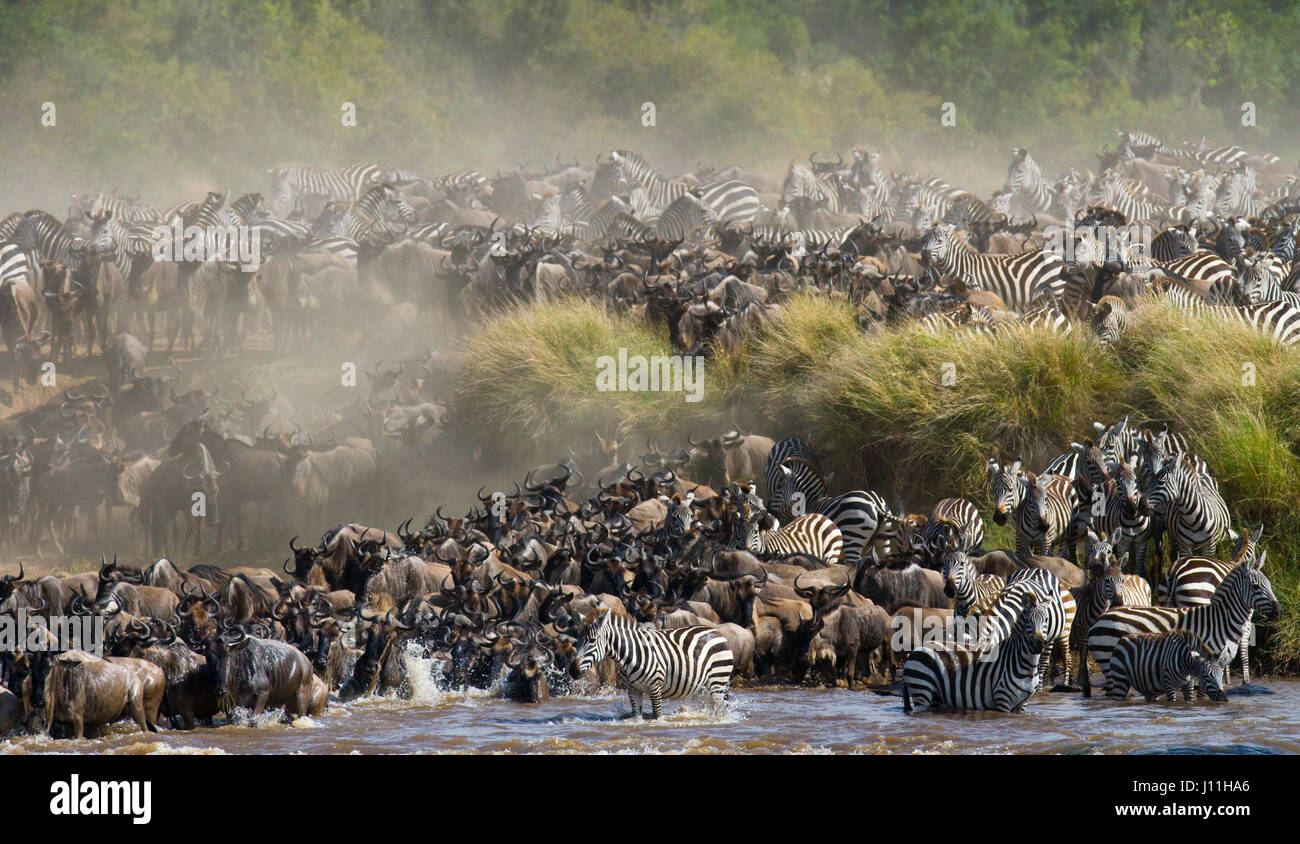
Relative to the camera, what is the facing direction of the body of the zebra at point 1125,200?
to the viewer's left

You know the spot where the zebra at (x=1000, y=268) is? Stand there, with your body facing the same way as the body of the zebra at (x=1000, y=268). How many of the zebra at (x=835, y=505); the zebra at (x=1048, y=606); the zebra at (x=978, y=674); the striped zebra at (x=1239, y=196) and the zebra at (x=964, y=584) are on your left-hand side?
4

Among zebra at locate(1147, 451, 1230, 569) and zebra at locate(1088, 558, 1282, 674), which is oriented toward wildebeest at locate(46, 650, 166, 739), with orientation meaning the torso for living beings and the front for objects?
zebra at locate(1147, 451, 1230, 569)

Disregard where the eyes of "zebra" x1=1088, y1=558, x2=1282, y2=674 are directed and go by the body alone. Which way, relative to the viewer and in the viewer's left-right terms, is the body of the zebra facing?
facing to the right of the viewer

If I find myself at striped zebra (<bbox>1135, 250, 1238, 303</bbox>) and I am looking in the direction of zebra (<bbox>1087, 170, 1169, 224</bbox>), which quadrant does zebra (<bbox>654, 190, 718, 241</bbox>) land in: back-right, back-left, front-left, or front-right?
front-left

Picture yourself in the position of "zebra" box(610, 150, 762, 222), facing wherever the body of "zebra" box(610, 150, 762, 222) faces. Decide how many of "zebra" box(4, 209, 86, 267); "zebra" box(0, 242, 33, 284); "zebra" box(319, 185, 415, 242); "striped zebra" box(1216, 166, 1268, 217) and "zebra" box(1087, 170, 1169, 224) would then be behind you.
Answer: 2

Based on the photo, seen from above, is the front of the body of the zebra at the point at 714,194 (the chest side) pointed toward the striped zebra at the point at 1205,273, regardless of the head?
no

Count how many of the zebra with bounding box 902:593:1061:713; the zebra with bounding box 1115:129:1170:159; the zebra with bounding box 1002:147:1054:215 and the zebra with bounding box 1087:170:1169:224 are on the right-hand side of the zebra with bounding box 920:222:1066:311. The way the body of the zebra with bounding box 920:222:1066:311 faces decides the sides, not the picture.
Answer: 3

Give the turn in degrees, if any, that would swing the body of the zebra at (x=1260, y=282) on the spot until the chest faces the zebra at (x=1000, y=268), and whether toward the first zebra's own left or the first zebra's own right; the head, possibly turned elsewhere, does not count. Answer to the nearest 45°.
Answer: approximately 45° to the first zebra's own right

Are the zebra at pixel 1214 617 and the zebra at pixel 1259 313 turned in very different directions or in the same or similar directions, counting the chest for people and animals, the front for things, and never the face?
very different directions

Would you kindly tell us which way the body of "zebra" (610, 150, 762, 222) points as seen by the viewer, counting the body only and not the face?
to the viewer's left

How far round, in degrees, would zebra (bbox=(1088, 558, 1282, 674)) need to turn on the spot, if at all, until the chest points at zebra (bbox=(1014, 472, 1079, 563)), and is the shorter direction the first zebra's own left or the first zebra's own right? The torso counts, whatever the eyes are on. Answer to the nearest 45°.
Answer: approximately 135° to the first zebra's own left

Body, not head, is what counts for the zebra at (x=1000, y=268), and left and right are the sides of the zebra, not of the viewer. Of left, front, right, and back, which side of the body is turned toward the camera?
left

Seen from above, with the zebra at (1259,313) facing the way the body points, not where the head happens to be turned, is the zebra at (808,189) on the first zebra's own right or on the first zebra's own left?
on the first zebra's own right

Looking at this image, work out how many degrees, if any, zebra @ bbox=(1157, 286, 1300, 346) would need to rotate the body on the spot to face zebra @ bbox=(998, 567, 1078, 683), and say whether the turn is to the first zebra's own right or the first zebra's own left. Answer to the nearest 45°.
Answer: approximately 90° to the first zebra's own left

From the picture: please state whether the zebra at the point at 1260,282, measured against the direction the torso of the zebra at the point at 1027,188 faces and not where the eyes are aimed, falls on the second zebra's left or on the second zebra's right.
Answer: on the second zebra's left

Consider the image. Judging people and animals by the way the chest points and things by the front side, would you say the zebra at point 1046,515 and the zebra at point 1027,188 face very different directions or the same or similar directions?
same or similar directions

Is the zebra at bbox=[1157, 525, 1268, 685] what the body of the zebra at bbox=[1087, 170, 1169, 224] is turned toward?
no
